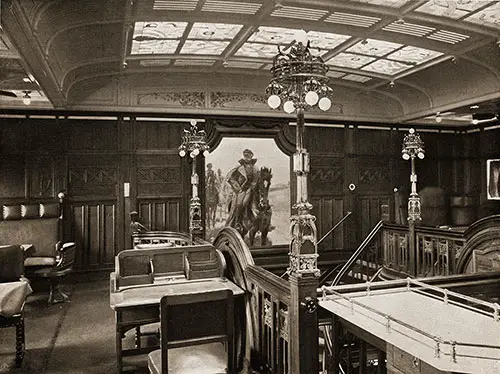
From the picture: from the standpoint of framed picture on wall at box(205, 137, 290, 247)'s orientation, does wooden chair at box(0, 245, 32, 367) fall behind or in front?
in front

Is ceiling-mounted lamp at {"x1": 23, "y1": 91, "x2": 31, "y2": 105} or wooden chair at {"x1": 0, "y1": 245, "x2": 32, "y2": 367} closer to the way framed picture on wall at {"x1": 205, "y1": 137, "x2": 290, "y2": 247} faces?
the wooden chair

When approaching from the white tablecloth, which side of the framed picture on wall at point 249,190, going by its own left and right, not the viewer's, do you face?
front

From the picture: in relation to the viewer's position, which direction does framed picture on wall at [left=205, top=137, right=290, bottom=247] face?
facing the viewer

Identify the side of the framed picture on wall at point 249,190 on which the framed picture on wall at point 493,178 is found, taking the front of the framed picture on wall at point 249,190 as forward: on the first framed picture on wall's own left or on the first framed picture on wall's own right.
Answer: on the first framed picture on wall's own left

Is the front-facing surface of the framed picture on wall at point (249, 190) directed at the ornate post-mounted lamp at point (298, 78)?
yes

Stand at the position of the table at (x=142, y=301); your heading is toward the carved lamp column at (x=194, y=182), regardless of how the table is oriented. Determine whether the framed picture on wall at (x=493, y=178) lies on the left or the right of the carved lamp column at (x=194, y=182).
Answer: right

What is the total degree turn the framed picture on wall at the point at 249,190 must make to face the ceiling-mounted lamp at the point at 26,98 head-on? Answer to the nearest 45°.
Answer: approximately 45° to its right

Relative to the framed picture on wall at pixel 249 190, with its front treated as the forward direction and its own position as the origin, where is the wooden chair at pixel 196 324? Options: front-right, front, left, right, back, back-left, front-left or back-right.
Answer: front

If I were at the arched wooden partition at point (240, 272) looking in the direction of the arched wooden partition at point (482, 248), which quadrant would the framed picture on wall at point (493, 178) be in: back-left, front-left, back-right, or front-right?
front-left

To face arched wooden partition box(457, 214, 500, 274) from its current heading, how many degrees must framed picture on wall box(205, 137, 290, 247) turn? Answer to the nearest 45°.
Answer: approximately 45° to its left

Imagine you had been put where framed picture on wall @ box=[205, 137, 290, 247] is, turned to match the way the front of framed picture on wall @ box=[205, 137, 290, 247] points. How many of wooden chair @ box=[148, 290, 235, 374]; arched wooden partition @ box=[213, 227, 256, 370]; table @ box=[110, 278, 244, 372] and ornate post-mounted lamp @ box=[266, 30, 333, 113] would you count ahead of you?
4

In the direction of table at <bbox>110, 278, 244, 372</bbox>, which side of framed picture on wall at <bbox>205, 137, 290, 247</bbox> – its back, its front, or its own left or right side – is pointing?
front
